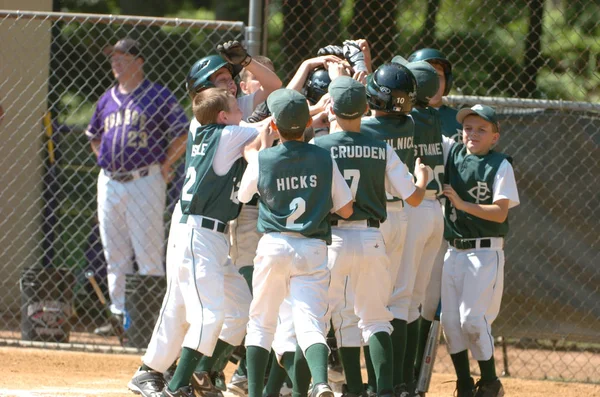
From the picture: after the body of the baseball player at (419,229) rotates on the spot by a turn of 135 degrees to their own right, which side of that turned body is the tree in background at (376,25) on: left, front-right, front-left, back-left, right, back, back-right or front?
left

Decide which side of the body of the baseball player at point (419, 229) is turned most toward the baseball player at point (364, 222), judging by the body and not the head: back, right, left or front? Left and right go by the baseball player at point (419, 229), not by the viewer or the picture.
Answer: left

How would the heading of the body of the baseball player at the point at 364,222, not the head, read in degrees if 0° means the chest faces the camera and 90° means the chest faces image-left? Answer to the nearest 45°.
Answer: approximately 180°

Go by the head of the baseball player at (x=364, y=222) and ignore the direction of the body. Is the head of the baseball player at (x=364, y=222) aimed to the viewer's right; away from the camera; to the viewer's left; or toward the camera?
away from the camera

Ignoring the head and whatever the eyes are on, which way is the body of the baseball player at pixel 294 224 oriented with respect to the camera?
away from the camera

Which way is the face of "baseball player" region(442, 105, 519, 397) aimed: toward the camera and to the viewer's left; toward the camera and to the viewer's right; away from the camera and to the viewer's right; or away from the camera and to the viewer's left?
toward the camera and to the viewer's left

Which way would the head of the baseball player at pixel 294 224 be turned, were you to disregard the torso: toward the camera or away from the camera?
away from the camera

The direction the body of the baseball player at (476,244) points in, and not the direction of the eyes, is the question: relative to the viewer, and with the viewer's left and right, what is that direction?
facing the viewer and to the left of the viewer

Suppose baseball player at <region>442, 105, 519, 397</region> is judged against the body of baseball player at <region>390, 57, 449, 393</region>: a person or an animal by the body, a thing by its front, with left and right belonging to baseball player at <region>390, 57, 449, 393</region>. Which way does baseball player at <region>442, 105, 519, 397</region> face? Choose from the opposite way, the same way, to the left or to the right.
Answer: to the left

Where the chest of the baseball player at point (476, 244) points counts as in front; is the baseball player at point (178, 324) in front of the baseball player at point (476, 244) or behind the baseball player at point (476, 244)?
in front

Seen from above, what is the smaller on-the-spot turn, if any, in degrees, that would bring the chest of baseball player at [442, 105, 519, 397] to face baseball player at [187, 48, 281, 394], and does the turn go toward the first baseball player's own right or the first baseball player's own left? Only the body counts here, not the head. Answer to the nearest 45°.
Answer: approximately 45° to the first baseball player's own right

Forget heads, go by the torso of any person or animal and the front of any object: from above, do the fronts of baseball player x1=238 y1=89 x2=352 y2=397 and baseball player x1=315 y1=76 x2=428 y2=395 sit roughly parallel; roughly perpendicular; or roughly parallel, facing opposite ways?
roughly parallel

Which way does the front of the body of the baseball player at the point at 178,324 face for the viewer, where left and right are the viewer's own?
facing to the right of the viewer
